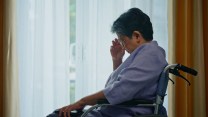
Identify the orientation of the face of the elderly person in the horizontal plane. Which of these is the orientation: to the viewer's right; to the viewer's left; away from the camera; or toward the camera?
to the viewer's left

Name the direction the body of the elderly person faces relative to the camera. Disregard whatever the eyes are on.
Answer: to the viewer's left
